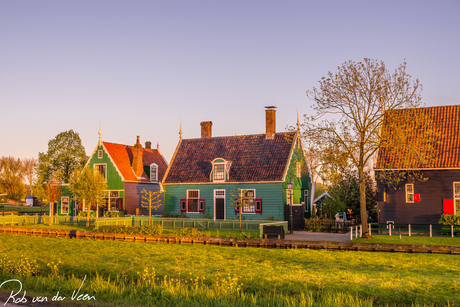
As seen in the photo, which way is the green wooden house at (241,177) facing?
toward the camera

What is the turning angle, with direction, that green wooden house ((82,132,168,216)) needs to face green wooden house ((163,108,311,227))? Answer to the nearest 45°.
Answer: approximately 90° to its left

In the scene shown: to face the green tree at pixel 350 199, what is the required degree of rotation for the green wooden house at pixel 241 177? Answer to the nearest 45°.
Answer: approximately 135° to its left

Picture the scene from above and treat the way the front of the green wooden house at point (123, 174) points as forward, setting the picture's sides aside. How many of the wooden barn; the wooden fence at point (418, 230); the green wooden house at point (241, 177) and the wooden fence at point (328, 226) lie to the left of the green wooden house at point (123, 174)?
4

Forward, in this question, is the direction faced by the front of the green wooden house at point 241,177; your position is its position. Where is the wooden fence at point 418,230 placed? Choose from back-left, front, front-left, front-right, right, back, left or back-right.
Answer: front-left

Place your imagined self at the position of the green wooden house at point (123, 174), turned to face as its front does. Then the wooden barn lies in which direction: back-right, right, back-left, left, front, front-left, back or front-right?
left

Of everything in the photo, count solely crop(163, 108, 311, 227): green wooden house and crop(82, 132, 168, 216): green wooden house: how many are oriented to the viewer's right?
0

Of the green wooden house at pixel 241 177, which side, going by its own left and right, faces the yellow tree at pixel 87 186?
right

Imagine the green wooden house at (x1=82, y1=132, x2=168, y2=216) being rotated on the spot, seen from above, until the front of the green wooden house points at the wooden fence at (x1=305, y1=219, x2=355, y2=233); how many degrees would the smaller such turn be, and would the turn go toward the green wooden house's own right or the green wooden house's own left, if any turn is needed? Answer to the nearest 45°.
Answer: approximately 90° to the green wooden house's own left

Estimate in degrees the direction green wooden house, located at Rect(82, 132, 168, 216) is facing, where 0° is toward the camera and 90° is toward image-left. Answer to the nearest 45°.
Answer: approximately 45°

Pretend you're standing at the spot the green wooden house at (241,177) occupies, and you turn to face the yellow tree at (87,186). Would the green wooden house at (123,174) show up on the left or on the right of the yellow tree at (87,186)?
right

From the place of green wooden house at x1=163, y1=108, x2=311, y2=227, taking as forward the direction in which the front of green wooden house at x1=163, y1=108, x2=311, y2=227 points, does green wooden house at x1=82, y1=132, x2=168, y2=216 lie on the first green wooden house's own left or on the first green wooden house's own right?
on the first green wooden house's own right

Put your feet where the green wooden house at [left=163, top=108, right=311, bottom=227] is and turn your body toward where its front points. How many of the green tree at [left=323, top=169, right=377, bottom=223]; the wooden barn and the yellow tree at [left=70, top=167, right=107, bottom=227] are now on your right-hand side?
1
